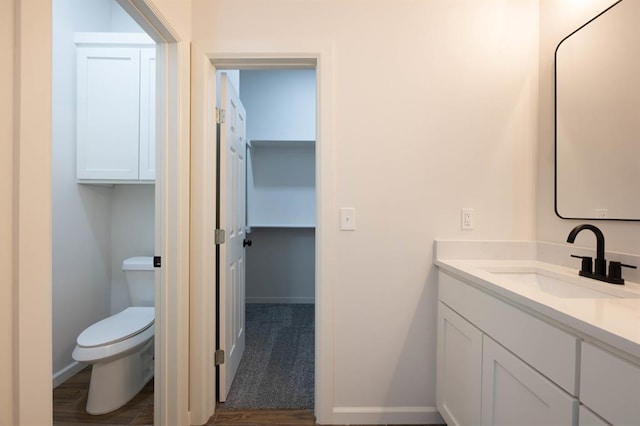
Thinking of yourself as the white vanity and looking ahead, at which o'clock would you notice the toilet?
The toilet is roughly at 1 o'clock from the white vanity.

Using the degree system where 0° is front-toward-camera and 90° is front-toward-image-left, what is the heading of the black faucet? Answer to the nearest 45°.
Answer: approximately 45°

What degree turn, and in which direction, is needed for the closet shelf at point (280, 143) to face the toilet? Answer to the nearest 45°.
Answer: approximately 45° to its right

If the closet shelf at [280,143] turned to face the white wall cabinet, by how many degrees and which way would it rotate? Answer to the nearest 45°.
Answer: approximately 45° to its right

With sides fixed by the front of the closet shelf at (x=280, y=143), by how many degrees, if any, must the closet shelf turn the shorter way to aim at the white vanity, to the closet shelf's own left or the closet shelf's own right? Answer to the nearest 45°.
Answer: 0° — it already faces it

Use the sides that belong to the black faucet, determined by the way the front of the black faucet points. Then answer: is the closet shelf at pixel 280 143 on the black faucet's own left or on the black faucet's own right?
on the black faucet's own right

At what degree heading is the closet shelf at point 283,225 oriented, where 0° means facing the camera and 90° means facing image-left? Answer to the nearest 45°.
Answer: approximately 0°
